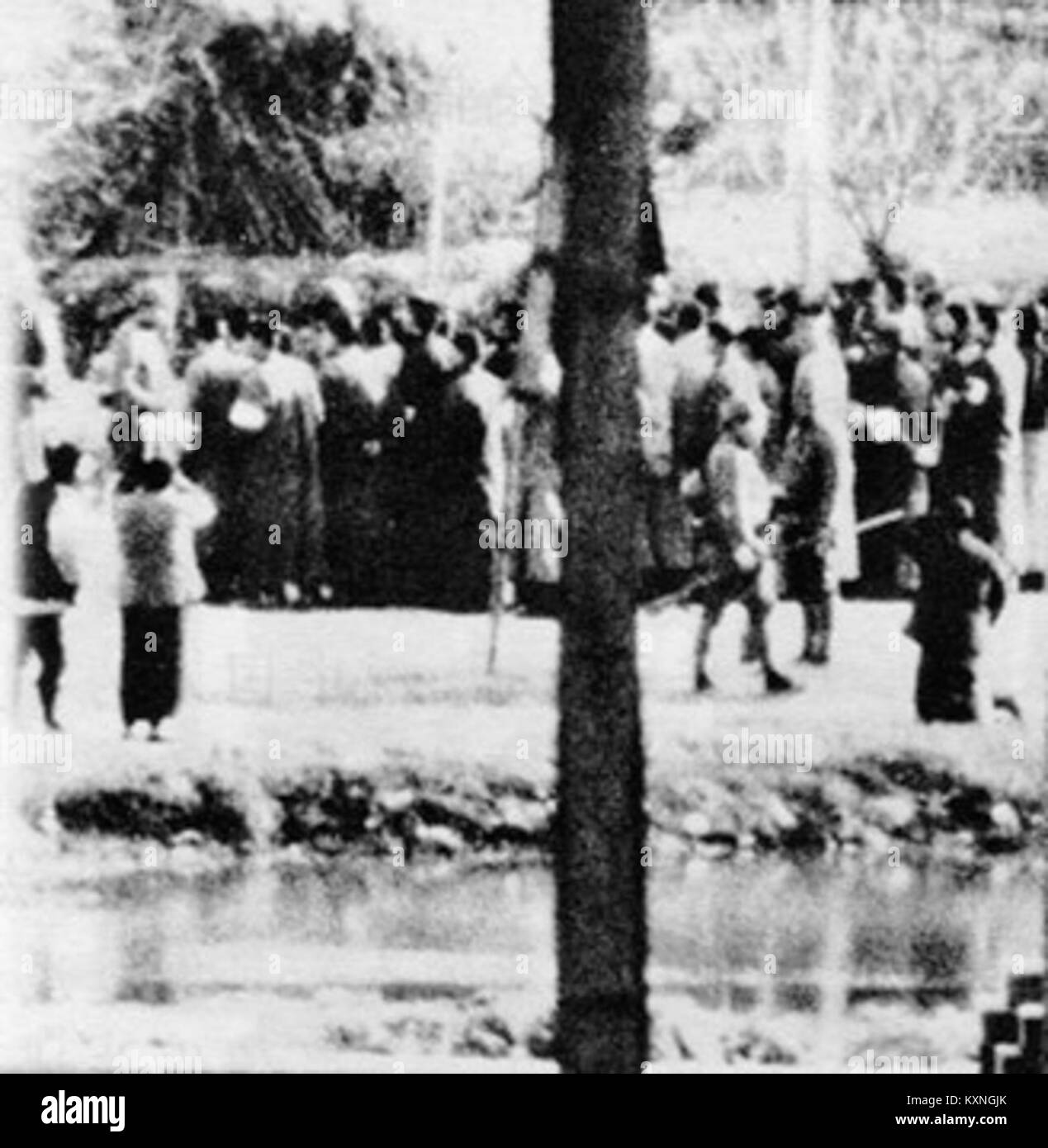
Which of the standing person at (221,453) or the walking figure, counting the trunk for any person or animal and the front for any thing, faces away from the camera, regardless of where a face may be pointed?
the standing person

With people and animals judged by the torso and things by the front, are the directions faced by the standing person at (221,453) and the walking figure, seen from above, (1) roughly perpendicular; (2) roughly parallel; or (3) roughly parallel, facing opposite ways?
roughly perpendicular

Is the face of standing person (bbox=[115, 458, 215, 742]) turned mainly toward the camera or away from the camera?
away from the camera

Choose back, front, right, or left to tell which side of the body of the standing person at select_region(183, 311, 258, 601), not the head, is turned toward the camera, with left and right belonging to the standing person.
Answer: back
